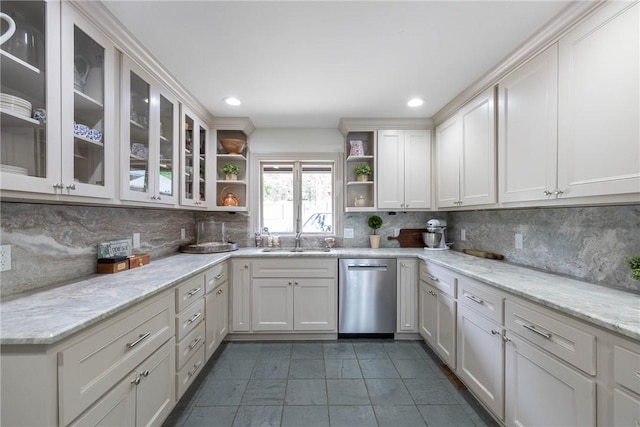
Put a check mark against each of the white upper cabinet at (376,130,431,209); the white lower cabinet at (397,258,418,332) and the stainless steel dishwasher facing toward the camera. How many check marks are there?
3

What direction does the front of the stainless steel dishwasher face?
toward the camera

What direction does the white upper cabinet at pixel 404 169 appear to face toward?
toward the camera

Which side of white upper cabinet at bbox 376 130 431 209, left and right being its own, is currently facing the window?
right

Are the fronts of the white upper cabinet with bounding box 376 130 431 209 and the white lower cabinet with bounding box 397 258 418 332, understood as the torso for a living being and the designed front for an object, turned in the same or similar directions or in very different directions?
same or similar directions

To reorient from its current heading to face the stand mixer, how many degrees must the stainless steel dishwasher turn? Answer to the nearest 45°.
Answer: approximately 135° to its left

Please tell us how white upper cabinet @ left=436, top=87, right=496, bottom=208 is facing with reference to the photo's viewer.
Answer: facing the viewer and to the left of the viewer

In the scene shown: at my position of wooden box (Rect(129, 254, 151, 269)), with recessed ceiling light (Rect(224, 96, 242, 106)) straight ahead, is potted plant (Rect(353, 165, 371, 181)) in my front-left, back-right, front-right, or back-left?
front-right
